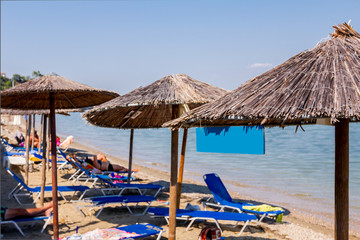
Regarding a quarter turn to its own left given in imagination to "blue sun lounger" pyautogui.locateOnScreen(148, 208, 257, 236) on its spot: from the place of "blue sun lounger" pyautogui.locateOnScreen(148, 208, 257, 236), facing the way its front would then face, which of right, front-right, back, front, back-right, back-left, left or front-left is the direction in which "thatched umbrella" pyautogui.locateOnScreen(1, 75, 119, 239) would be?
left

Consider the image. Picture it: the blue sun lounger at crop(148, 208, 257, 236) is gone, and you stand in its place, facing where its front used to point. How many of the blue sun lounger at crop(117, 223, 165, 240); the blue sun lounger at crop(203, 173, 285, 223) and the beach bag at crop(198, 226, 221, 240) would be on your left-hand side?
1

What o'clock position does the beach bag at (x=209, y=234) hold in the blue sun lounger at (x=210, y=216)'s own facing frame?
The beach bag is roughly at 3 o'clock from the blue sun lounger.

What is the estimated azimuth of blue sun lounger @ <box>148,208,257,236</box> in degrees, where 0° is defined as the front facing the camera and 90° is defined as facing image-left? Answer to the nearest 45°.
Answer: approximately 270°

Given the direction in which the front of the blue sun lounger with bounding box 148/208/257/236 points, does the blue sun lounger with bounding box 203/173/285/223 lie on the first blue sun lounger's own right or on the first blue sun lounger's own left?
on the first blue sun lounger's own left

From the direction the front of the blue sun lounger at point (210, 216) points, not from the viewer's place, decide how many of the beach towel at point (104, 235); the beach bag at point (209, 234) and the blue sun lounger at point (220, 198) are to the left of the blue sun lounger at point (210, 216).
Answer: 1

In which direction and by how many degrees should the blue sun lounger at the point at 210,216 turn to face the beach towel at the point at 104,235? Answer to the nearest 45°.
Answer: approximately 135° to its right
